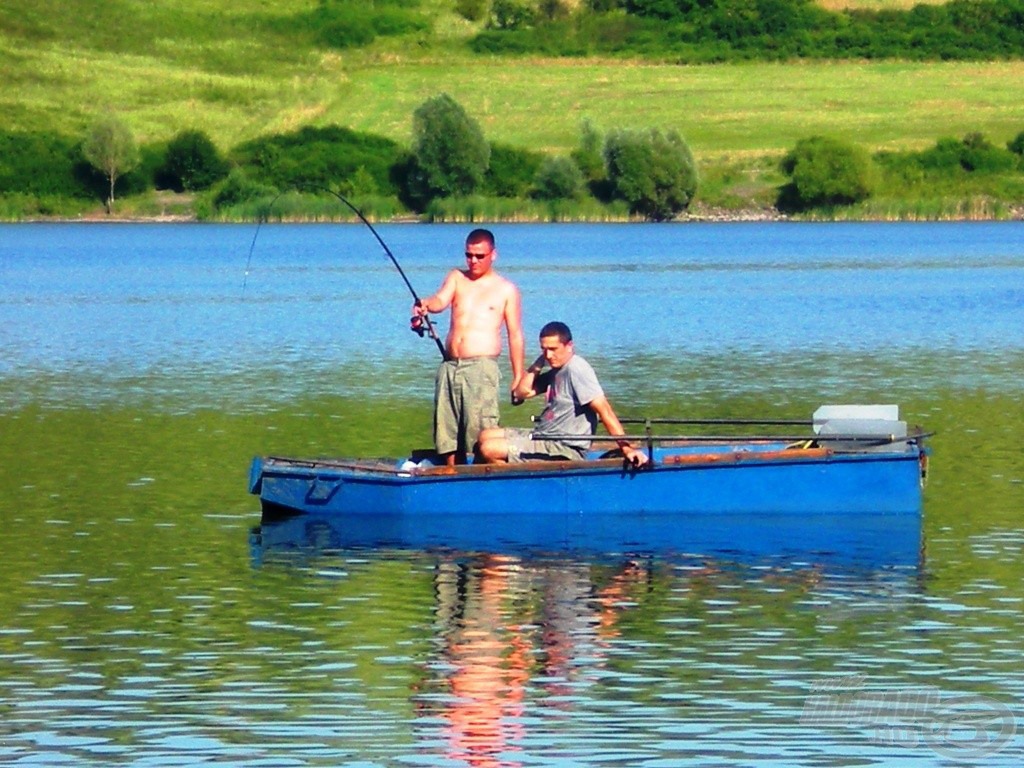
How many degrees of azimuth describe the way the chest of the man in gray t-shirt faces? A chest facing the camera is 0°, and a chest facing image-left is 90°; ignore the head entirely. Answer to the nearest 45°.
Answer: approximately 45°

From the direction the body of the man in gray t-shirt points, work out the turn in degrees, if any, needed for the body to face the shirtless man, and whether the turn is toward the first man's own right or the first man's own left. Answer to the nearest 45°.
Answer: approximately 45° to the first man's own right

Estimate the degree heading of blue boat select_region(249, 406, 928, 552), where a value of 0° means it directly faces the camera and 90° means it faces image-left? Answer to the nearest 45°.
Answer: approximately 90°
